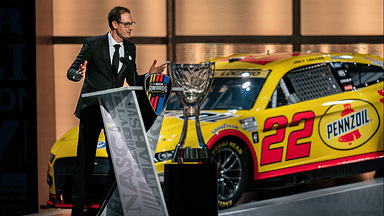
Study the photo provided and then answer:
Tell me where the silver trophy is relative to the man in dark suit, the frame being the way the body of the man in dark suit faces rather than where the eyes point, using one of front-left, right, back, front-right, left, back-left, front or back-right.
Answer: front

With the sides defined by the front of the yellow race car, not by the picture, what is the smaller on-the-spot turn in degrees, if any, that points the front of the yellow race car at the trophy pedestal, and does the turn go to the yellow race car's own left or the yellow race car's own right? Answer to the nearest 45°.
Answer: approximately 45° to the yellow race car's own left

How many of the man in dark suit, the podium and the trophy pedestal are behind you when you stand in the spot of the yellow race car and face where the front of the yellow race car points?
0

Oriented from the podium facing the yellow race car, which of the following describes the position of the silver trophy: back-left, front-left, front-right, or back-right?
front-right

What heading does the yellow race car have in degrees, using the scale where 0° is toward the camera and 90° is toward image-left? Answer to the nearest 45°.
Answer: approximately 45°

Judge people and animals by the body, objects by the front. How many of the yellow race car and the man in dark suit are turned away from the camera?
0

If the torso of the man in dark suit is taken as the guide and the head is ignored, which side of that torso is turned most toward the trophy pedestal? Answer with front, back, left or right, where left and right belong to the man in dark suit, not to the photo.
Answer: front

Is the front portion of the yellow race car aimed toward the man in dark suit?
yes

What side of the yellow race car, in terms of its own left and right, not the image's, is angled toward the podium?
front

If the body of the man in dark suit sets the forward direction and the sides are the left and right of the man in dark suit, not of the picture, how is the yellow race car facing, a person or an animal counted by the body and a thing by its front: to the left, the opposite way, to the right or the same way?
to the right

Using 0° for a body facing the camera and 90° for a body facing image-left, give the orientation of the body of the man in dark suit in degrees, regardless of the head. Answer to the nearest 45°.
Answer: approximately 315°

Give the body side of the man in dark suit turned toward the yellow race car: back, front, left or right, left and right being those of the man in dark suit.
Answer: left
